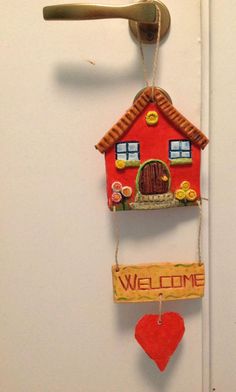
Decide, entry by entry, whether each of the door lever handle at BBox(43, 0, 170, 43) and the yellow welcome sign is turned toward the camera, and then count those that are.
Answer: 2
